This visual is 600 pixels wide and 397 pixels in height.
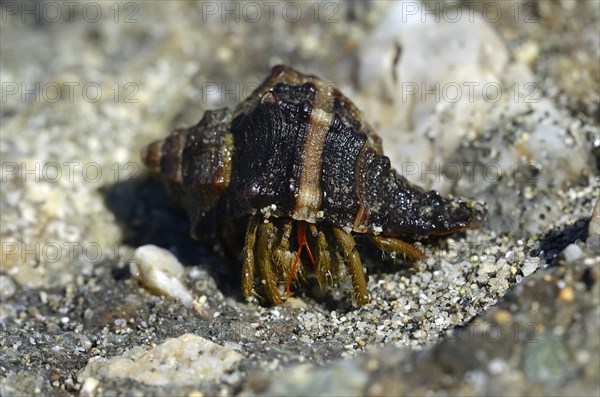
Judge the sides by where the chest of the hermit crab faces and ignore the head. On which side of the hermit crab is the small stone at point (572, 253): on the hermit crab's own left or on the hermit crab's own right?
on the hermit crab's own left

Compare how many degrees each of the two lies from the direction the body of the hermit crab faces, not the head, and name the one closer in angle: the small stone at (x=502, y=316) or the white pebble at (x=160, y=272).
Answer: the small stone

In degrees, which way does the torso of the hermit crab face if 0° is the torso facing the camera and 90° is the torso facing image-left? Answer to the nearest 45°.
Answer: approximately 0°

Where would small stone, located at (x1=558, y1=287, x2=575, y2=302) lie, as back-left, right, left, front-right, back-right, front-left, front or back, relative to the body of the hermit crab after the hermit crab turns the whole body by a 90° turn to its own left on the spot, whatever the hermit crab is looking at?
front-right

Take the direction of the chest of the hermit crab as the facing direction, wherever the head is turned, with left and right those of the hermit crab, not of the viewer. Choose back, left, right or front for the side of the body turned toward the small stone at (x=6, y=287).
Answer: right

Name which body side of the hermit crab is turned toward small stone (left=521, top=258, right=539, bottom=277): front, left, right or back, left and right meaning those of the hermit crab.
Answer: left
